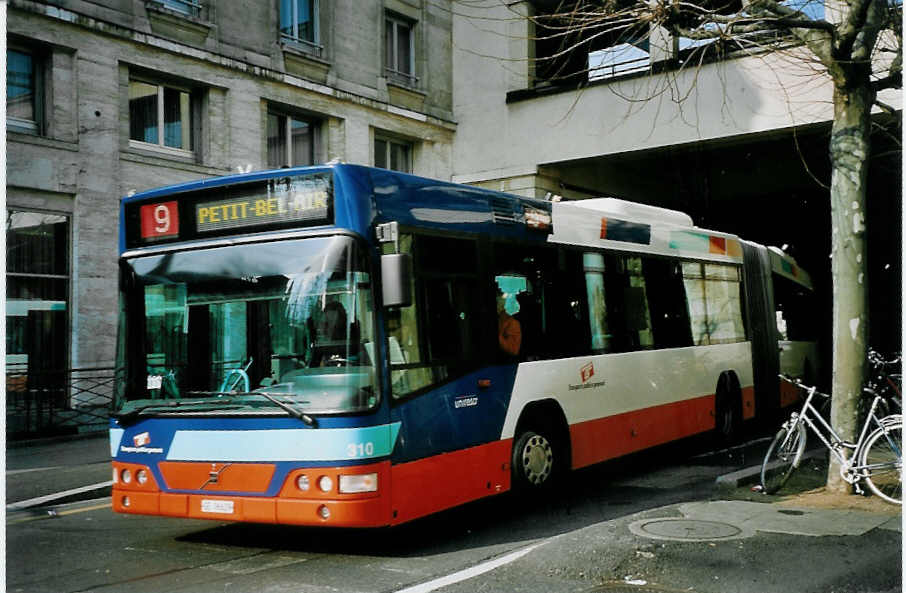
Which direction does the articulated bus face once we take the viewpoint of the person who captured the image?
facing the viewer and to the left of the viewer

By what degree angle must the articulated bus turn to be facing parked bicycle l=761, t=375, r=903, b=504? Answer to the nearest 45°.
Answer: approximately 135° to its left

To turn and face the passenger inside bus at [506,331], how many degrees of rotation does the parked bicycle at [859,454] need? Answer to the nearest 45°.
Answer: approximately 45° to its left

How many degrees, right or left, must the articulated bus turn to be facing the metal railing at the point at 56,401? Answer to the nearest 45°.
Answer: approximately 90° to its right

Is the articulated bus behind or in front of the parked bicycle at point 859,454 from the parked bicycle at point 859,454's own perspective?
in front

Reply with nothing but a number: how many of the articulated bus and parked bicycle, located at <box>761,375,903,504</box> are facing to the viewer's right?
0

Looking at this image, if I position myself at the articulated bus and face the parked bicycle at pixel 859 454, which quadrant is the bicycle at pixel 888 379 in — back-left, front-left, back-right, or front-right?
front-left

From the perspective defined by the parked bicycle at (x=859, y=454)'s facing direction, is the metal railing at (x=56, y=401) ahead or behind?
ahead

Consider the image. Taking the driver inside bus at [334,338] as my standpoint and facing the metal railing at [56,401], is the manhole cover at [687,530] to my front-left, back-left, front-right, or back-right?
back-right

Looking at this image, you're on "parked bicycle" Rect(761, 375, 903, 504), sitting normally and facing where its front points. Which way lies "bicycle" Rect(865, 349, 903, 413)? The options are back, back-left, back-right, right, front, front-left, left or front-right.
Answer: right

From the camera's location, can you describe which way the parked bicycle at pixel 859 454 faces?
facing to the left of the viewer

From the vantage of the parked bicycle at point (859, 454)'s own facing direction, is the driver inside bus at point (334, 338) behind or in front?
in front

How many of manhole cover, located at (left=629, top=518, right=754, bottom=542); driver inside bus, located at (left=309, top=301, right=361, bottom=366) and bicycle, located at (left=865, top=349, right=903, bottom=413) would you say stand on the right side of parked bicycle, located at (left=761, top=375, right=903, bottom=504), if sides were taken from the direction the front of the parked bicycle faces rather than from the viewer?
1
